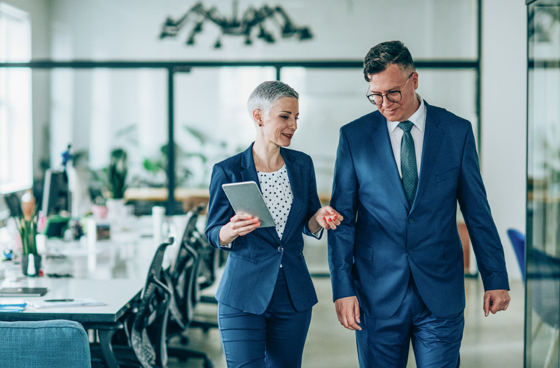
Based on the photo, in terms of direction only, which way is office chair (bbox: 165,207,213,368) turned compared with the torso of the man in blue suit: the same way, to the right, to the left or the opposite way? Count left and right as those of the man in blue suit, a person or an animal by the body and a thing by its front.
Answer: to the right

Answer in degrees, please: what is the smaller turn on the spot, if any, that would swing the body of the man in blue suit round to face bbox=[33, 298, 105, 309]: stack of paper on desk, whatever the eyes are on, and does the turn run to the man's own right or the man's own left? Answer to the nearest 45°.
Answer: approximately 90° to the man's own right

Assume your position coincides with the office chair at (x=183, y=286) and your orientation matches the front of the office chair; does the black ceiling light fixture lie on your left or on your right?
on your right

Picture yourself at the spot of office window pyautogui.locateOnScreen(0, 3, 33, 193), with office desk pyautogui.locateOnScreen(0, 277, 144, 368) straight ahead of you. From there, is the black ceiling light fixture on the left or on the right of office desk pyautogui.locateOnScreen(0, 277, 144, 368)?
left

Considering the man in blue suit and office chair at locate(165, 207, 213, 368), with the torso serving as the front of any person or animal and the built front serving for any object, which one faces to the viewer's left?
the office chair

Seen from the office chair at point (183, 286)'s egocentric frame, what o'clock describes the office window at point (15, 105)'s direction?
The office window is roughly at 2 o'clock from the office chair.

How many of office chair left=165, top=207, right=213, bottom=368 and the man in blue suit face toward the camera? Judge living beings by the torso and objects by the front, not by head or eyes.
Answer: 1

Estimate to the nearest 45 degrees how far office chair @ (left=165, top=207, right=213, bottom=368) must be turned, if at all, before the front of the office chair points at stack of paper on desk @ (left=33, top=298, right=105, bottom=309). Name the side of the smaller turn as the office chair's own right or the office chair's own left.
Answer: approximately 45° to the office chair's own left

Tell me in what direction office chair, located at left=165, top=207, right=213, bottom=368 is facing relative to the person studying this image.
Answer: facing to the left of the viewer

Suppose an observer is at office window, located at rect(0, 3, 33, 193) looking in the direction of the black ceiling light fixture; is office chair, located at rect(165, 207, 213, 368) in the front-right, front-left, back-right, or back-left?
front-right

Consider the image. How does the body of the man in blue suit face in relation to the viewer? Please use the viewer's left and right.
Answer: facing the viewer

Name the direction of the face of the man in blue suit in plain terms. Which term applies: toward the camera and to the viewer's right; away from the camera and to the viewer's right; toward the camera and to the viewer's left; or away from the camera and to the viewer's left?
toward the camera and to the viewer's left
